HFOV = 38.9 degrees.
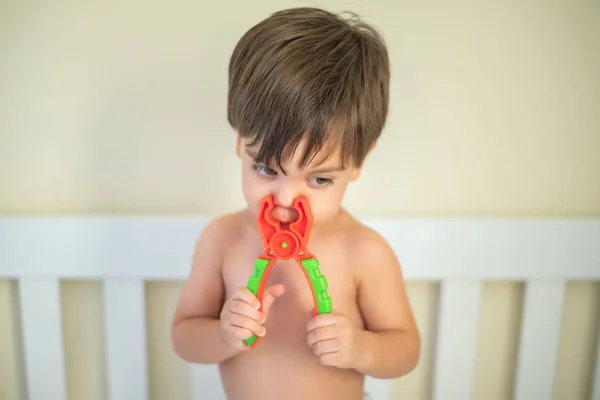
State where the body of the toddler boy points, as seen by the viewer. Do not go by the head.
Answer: toward the camera
